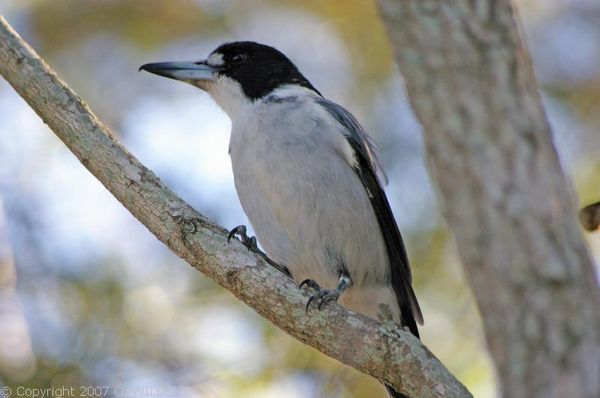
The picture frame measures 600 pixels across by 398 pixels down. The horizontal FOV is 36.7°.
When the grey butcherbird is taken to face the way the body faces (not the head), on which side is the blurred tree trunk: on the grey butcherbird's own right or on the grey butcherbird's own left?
on the grey butcherbird's own left

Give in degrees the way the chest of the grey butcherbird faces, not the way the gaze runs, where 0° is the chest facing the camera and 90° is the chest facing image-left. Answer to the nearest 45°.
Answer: approximately 45°
